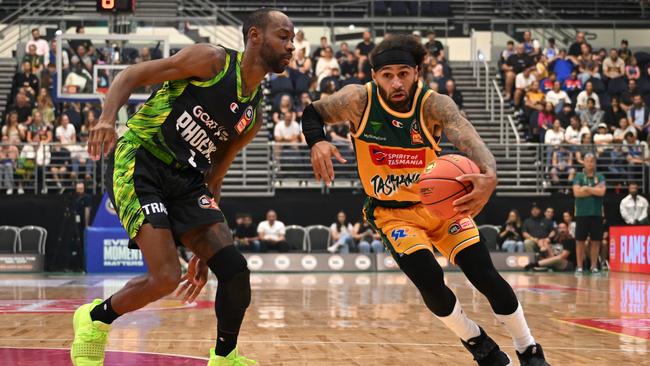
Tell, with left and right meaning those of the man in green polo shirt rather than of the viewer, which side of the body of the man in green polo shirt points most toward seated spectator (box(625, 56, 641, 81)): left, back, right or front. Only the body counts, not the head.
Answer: back

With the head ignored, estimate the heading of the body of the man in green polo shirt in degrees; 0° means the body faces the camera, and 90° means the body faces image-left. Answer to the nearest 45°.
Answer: approximately 0°

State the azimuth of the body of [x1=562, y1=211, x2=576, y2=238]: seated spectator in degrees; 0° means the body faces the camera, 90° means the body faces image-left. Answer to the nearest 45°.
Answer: approximately 45°

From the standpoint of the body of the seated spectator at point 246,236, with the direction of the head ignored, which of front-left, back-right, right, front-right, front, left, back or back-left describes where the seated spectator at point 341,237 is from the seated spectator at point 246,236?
left

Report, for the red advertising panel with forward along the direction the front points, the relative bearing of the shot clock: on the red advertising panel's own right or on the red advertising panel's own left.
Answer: on the red advertising panel's own right

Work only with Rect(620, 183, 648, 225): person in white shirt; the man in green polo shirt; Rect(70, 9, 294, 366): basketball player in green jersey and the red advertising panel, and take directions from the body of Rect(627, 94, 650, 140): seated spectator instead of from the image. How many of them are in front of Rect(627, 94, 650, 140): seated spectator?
4

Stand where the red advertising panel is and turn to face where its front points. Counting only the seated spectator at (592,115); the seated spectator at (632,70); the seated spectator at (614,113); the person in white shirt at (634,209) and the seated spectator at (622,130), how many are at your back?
5

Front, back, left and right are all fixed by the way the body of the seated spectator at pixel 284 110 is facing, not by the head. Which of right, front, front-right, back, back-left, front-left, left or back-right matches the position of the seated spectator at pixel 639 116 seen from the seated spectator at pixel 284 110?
left

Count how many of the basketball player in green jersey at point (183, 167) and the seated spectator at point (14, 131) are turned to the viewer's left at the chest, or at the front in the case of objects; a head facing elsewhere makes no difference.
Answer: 0
